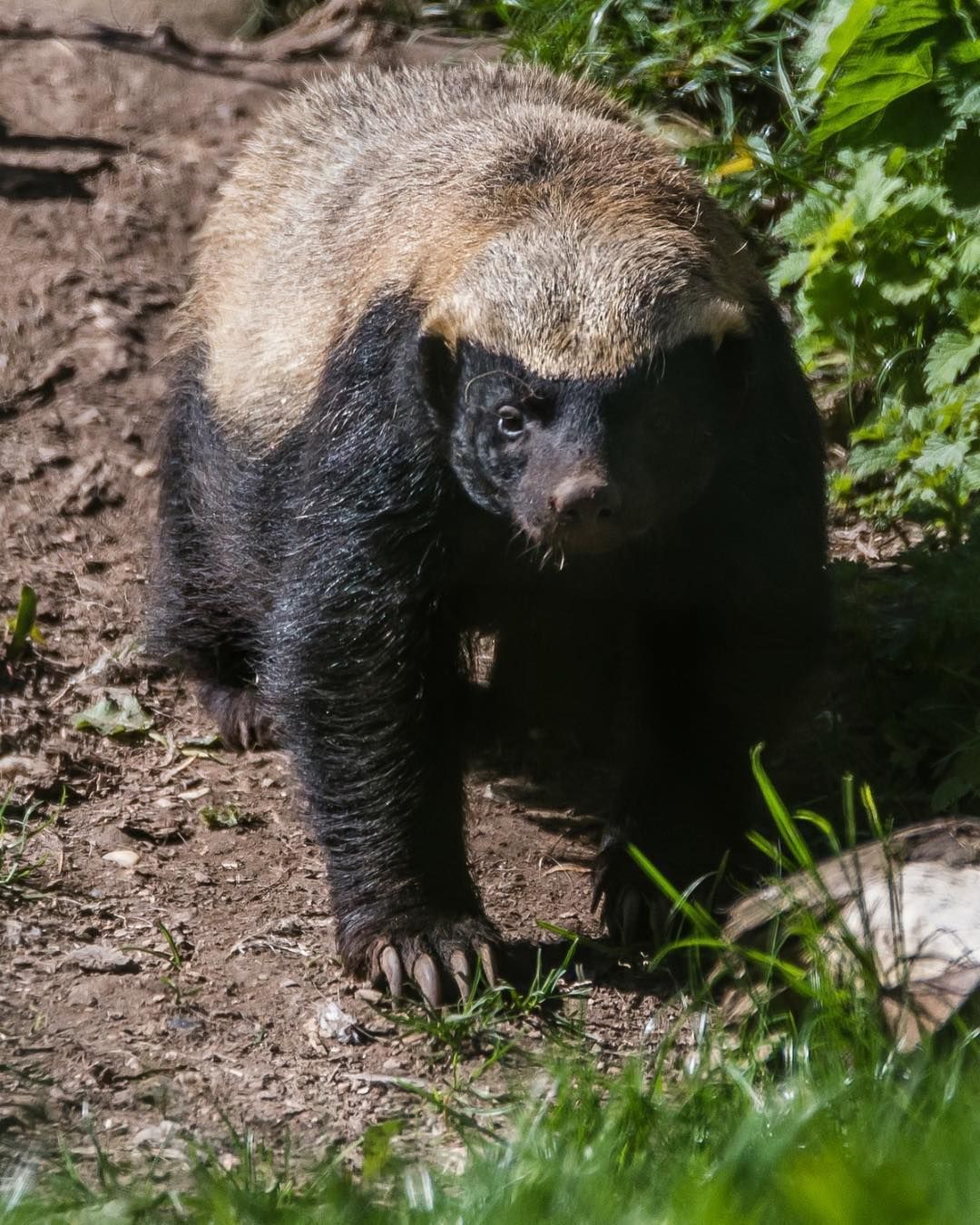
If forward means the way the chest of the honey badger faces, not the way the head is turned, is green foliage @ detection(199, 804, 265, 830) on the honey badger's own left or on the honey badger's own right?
on the honey badger's own right

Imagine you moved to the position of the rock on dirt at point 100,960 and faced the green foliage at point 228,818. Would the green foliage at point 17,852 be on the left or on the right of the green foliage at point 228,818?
left

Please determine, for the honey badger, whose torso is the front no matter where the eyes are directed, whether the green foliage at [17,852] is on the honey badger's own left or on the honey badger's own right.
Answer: on the honey badger's own right

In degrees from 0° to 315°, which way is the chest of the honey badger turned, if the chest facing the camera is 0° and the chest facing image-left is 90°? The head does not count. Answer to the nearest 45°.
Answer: approximately 0°
